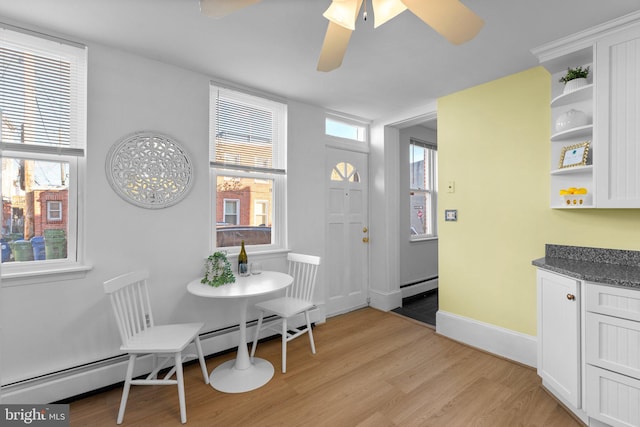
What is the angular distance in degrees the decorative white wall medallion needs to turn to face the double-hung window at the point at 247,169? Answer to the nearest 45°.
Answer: approximately 90° to its left

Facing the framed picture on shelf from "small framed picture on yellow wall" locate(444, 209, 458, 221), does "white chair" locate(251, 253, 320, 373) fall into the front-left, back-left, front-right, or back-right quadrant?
back-right

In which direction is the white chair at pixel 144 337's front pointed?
to the viewer's right

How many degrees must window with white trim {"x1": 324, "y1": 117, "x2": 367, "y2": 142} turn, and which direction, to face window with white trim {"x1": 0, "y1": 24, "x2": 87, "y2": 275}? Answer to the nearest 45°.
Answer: approximately 90° to its right

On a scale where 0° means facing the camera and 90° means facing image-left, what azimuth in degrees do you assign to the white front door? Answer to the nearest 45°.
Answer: approximately 315°

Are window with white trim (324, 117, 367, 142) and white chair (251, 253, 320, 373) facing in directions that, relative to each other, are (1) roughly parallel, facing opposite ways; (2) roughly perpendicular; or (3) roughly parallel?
roughly perpendicular

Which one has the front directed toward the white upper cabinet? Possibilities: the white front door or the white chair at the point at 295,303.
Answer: the white front door

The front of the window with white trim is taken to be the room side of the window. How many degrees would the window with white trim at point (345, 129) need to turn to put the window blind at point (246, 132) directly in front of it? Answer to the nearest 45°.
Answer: approximately 90° to its right

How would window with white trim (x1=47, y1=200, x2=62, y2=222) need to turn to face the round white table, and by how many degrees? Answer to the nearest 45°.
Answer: approximately 45° to its left

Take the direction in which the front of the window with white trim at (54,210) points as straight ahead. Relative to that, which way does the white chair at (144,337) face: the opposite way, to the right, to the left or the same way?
to the left

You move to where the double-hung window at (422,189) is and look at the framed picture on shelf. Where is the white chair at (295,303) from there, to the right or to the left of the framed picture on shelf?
right

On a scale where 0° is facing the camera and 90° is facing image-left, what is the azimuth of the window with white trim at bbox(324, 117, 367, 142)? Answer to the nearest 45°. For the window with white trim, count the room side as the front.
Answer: approximately 315°

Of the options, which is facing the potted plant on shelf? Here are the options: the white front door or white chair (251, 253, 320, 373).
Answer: the white front door
